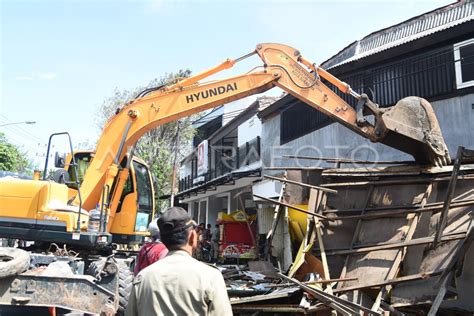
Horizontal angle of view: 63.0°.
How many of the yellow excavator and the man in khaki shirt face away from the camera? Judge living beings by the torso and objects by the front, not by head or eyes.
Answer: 1

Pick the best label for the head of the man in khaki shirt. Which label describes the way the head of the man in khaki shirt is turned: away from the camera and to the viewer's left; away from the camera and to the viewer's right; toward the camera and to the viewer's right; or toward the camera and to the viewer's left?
away from the camera and to the viewer's right

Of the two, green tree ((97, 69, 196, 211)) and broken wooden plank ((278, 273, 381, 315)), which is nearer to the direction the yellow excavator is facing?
the broken wooden plank

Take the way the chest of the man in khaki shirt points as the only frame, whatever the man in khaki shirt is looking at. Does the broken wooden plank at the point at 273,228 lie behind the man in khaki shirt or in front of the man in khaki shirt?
in front

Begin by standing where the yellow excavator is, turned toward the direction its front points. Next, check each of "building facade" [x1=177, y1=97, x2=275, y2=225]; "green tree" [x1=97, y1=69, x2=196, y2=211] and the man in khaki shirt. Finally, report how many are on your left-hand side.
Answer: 2

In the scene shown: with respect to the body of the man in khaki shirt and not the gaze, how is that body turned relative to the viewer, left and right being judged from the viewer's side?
facing away from the viewer

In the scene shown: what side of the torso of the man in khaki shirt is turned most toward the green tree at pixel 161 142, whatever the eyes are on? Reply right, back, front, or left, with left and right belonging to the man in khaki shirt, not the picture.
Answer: front

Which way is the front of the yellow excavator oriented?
to the viewer's right

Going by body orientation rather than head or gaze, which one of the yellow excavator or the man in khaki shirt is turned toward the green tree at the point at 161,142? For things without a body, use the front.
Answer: the man in khaki shirt

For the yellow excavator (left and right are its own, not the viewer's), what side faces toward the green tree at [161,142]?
left

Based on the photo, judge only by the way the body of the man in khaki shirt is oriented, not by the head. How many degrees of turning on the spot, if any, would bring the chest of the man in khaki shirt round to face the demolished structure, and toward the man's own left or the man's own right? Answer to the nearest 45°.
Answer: approximately 45° to the man's own right

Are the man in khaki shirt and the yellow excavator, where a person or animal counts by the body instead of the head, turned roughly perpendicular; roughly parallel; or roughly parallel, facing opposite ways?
roughly perpendicular

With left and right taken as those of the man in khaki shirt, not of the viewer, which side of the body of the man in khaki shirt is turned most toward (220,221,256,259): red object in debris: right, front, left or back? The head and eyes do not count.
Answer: front
